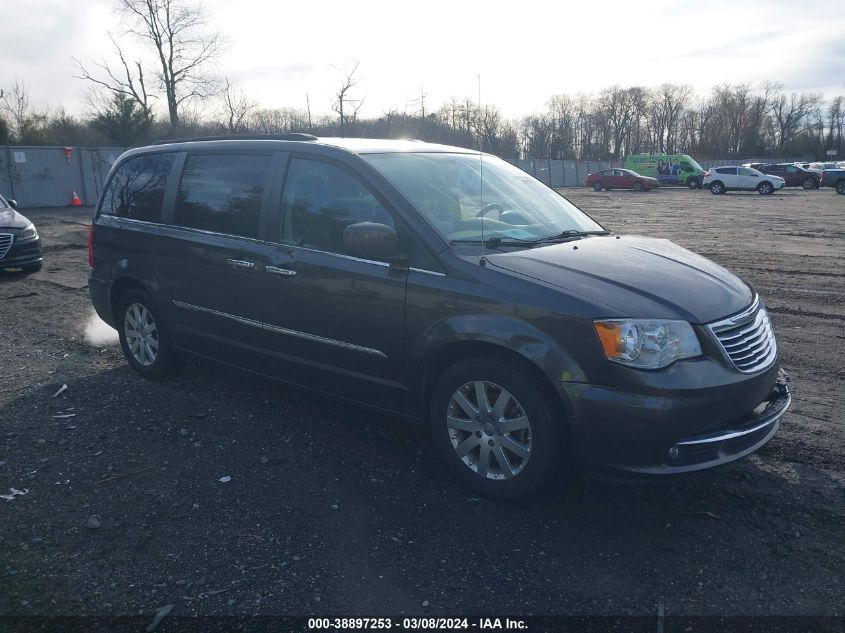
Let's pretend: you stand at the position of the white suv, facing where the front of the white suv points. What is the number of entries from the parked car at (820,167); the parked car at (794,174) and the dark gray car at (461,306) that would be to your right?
1

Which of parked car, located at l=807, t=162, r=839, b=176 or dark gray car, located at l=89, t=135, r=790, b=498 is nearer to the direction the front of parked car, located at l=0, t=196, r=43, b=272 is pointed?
the dark gray car

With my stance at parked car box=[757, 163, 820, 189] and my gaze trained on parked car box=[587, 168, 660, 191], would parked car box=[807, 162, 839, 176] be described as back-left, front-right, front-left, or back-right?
back-right

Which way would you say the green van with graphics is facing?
to the viewer's right

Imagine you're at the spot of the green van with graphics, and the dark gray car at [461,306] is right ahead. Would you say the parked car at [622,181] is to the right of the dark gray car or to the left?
right

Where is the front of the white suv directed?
to the viewer's right

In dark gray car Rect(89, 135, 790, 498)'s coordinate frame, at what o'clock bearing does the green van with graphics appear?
The green van with graphics is roughly at 8 o'clock from the dark gray car.

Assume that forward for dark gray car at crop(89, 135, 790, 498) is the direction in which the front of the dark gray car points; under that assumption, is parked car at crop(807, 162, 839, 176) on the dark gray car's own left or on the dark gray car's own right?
on the dark gray car's own left
